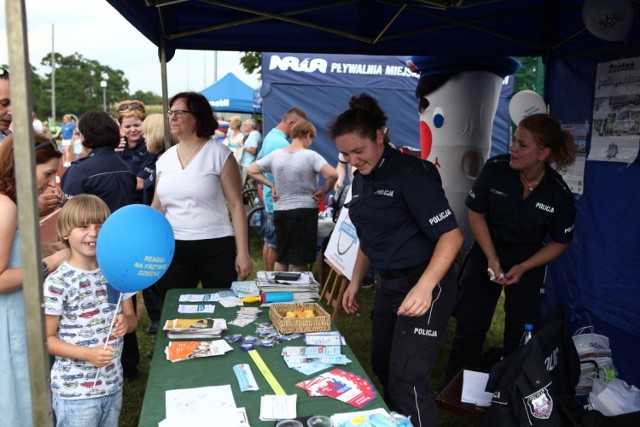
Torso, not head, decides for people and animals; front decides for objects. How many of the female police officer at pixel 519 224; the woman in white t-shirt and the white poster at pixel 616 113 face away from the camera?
0

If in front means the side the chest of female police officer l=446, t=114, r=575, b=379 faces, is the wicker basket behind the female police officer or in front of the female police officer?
in front

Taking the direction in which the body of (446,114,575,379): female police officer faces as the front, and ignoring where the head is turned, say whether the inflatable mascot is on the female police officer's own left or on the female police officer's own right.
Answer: on the female police officer's own right

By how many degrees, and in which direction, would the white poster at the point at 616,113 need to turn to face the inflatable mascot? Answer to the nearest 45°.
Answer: approximately 90° to its right

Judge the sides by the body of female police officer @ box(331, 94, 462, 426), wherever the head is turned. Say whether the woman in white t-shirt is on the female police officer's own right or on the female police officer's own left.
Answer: on the female police officer's own right

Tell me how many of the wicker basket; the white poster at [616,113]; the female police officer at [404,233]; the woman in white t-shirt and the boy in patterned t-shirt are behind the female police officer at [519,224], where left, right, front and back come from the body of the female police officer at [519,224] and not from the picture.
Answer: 1

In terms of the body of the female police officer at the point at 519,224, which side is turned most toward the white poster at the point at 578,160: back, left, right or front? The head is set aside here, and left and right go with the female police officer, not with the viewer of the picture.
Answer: back

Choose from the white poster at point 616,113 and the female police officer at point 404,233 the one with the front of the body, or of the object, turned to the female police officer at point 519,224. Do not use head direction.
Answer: the white poster

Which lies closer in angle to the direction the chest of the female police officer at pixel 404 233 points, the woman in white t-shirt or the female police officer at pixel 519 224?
the woman in white t-shirt

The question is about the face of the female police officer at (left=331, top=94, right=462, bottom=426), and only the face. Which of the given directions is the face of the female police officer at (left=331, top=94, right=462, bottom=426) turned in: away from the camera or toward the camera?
toward the camera

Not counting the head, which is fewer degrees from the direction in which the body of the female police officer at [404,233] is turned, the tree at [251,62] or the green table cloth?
the green table cloth

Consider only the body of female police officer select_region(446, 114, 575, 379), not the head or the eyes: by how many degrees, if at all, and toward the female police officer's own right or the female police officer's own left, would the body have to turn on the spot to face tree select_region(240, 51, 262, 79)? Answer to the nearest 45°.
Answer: approximately 90° to the female police officer's own right

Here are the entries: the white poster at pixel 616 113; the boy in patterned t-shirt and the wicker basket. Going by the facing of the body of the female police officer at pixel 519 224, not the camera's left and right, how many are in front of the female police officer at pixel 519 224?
2

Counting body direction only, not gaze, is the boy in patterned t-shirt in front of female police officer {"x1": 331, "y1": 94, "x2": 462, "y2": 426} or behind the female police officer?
in front

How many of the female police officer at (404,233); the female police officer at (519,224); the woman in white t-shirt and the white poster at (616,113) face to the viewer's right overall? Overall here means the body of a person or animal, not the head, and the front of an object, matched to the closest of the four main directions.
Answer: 0

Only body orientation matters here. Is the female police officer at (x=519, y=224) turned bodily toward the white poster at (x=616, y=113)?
no

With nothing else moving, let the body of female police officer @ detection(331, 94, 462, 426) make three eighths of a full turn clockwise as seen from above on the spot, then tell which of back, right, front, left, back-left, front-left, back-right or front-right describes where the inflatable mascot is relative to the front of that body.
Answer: front

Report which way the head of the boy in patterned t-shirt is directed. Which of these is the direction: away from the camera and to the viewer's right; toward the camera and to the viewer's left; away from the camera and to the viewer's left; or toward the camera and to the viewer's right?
toward the camera and to the viewer's right

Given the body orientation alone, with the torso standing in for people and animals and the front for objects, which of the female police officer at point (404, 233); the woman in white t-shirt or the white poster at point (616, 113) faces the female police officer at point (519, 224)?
the white poster

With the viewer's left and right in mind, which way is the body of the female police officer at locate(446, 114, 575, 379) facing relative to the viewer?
facing the viewer and to the left of the viewer

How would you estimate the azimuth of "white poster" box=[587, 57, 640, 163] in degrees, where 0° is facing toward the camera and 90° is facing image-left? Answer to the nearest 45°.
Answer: approximately 45°
